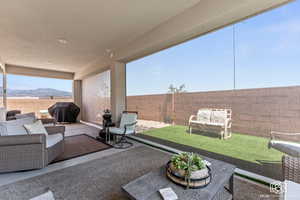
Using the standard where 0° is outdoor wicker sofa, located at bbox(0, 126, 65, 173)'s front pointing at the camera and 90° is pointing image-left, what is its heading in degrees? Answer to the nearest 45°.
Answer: approximately 315°

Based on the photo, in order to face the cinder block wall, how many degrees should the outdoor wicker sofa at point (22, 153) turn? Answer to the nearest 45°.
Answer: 0° — it already faces it

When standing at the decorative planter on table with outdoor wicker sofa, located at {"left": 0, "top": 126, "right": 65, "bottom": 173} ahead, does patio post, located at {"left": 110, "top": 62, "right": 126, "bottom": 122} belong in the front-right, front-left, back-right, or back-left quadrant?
front-right

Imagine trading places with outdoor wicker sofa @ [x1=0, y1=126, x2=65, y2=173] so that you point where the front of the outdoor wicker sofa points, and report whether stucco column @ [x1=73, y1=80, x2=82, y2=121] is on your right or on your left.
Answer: on your left

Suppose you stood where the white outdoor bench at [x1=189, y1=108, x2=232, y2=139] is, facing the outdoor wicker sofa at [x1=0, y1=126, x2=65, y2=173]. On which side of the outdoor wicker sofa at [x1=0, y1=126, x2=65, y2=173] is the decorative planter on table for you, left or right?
left

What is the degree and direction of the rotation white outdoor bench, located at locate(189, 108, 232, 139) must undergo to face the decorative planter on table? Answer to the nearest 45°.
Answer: approximately 45° to its left

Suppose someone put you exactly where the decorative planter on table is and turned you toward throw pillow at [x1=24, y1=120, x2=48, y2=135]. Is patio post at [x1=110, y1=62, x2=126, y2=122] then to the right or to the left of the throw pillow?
right

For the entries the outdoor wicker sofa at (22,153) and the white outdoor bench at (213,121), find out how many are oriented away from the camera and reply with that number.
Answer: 0

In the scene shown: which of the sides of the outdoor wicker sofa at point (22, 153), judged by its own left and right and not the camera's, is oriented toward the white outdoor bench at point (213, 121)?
front

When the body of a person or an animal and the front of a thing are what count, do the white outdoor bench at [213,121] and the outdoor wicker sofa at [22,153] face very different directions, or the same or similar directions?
very different directions

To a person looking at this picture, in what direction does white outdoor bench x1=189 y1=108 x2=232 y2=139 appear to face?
facing the viewer and to the left of the viewer

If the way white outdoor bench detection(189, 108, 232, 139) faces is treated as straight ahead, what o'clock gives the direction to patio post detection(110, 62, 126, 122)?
The patio post is roughly at 2 o'clock from the white outdoor bench.

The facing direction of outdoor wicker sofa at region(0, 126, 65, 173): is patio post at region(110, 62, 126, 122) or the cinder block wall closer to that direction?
the cinder block wall

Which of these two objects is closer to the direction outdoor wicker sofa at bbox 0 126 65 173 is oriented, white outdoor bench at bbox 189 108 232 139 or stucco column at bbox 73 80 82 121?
the white outdoor bench
